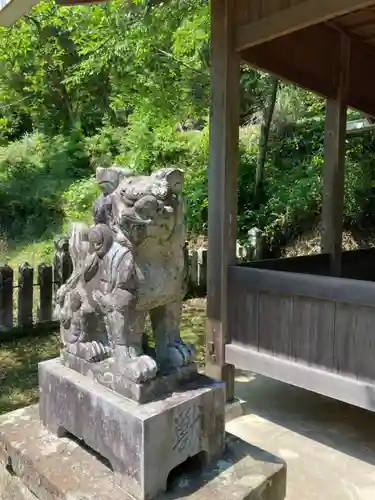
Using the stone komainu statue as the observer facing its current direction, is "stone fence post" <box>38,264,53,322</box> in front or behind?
behind

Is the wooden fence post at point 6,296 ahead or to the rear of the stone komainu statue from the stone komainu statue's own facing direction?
to the rear

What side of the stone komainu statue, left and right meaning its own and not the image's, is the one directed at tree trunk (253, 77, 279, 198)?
left

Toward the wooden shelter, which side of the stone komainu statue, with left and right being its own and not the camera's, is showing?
left

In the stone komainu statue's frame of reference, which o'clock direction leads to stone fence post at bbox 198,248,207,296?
The stone fence post is roughly at 8 o'clock from the stone komainu statue.

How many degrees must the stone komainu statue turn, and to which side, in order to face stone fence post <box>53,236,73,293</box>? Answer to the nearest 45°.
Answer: approximately 135° to its left

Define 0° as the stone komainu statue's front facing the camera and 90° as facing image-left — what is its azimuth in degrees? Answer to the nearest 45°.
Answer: approximately 315°

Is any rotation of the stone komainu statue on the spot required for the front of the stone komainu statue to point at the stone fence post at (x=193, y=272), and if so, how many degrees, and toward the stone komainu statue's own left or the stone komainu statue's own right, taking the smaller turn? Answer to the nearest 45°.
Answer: approximately 135° to the stone komainu statue's own left
